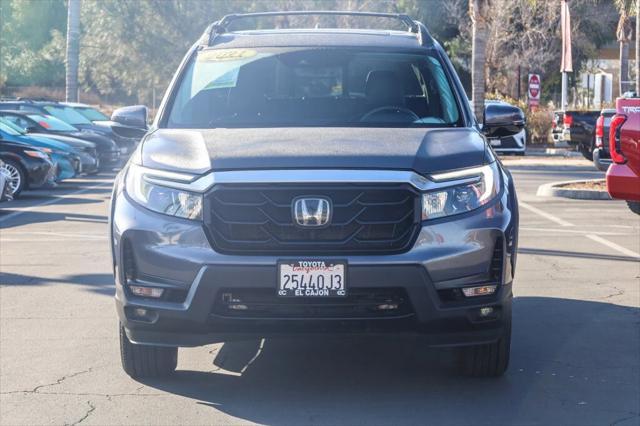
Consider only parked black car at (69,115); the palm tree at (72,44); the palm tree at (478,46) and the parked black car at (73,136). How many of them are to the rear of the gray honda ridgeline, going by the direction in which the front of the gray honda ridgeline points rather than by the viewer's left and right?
4

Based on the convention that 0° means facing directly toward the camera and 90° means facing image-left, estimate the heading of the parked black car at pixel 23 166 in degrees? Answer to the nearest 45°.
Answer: approximately 315°

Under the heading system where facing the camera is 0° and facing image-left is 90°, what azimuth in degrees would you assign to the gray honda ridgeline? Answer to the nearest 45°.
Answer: approximately 0°

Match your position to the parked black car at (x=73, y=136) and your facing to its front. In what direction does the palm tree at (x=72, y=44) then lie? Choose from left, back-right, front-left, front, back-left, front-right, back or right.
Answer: back-left

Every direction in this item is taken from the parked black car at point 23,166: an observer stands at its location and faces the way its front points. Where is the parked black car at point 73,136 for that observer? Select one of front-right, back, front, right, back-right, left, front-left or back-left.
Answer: back-left

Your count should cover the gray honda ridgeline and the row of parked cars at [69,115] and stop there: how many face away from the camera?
0

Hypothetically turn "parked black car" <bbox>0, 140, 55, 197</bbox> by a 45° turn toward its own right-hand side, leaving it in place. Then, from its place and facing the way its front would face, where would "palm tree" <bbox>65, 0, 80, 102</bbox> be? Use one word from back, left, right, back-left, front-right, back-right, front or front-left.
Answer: back

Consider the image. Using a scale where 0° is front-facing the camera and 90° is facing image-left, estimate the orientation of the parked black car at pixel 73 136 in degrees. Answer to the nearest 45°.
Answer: approximately 315°

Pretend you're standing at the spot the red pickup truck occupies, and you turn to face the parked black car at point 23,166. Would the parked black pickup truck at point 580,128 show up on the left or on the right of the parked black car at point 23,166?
right

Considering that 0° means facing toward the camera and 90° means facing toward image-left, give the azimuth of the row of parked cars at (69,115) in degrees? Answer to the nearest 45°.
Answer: approximately 315°

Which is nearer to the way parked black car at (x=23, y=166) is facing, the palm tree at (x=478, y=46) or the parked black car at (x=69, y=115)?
the palm tree
